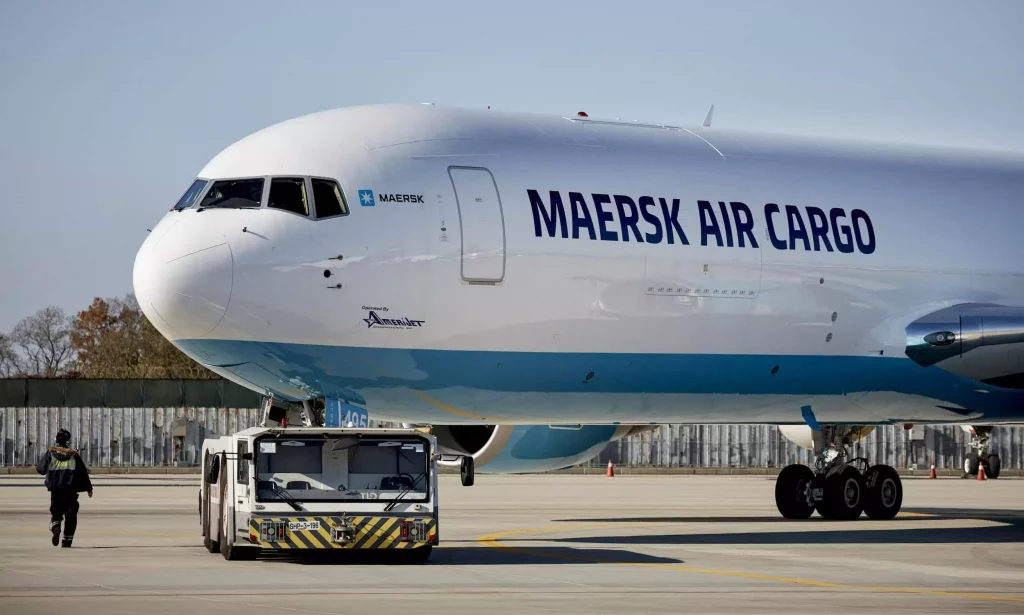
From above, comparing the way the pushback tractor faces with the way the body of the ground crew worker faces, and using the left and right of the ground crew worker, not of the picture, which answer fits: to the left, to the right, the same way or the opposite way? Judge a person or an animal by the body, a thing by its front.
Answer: the opposite way

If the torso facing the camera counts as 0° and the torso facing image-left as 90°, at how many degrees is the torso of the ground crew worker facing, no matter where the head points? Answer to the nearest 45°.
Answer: approximately 180°

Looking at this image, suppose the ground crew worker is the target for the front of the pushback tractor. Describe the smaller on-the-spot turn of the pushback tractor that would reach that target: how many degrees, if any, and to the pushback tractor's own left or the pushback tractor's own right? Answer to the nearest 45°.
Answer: approximately 135° to the pushback tractor's own right

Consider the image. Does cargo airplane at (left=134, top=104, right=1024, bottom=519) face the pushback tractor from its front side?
yes

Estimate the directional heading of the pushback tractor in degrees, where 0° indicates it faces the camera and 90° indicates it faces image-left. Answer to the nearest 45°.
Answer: approximately 0°

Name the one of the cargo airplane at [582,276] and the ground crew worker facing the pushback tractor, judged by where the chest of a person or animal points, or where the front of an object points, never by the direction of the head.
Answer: the cargo airplane

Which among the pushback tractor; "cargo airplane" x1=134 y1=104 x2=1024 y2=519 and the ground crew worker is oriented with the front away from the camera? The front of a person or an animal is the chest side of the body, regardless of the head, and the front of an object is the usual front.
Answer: the ground crew worker

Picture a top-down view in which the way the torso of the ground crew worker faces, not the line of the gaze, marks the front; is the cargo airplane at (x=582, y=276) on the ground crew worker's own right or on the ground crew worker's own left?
on the ground crew worker's own right

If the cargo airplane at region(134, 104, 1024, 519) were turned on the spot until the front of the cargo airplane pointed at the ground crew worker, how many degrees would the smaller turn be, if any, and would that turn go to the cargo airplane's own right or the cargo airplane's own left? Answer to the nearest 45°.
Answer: approximately 45° to the cargo airplane's own right

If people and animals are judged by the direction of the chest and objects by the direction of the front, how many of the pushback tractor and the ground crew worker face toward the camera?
1

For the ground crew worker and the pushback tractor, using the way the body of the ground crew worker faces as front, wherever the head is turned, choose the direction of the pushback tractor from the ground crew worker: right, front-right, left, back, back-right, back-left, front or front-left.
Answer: back-right
